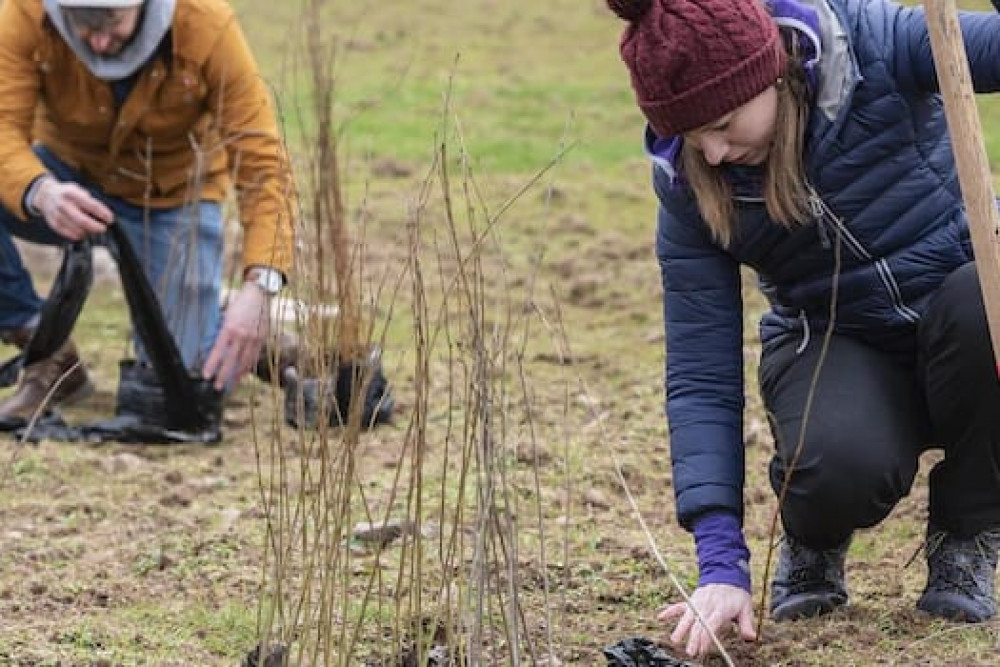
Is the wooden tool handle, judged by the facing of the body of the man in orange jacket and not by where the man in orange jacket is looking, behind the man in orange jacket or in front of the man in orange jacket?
in front

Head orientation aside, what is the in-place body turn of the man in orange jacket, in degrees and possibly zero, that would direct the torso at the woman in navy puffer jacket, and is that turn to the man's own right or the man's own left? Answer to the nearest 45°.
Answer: approximately 45° to the man's own left

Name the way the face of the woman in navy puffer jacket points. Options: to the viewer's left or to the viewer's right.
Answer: to the viewer's left

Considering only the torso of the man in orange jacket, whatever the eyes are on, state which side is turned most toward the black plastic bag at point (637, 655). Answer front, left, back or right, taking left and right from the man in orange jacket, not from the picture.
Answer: front

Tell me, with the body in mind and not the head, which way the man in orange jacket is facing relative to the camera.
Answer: toward the camera

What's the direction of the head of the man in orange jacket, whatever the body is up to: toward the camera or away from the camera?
toward the camera
